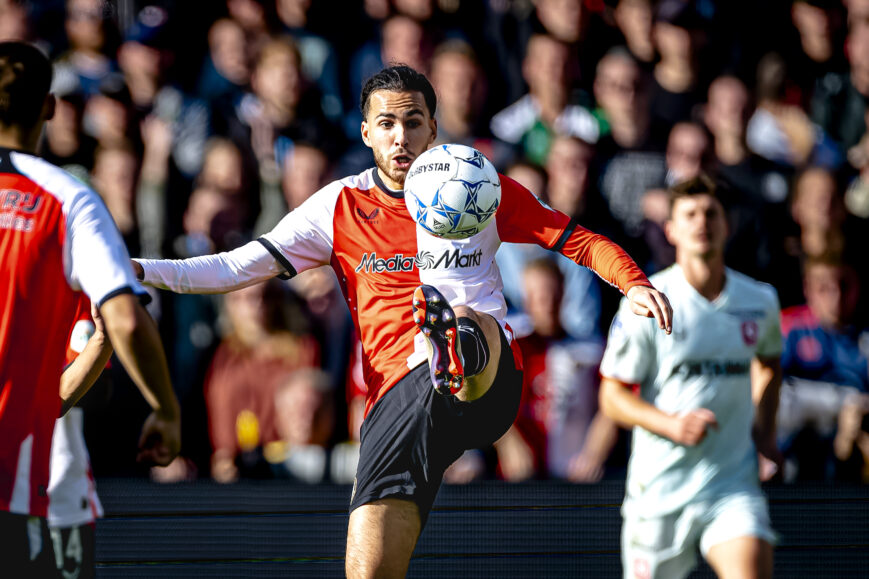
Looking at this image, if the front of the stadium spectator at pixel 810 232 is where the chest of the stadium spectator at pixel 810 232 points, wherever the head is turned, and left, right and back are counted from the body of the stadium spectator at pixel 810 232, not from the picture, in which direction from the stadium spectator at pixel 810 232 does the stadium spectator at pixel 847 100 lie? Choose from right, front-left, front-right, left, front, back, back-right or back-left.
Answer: back

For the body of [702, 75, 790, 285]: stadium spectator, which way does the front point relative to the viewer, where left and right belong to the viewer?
facing the viewer

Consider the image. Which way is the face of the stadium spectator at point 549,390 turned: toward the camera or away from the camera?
toward the camera

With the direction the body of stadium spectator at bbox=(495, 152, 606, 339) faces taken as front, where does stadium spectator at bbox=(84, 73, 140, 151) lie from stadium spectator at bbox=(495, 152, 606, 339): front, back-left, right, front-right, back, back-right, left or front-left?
right

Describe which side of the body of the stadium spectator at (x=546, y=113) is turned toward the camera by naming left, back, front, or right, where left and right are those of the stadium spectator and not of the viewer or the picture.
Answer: front

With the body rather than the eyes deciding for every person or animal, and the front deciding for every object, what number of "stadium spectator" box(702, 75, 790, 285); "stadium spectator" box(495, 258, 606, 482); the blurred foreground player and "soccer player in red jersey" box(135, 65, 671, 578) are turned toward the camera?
3

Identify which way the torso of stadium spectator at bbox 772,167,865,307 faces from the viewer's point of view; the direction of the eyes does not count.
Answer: toward the camera

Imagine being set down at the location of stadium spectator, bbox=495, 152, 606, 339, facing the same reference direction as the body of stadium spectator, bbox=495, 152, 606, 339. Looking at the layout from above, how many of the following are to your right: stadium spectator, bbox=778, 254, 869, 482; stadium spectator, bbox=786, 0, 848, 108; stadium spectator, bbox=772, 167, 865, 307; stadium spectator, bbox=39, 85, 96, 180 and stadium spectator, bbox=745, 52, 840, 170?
1

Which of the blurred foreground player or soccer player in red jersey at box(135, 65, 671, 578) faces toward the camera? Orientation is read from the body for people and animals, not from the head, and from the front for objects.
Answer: the soccer player in red jersey

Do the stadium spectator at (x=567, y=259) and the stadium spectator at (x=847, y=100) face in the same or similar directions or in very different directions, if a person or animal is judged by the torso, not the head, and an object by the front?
same or similar directions

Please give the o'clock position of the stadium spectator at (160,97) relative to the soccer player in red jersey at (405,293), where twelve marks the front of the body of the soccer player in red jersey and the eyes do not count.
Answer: The stadium spectator is roughly at 5 o'clock from the soccer player in red jersey.

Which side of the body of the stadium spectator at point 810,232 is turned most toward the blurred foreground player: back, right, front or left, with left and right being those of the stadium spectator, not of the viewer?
front

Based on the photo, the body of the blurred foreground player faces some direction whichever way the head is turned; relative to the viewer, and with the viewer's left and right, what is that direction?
facing away from the viewer

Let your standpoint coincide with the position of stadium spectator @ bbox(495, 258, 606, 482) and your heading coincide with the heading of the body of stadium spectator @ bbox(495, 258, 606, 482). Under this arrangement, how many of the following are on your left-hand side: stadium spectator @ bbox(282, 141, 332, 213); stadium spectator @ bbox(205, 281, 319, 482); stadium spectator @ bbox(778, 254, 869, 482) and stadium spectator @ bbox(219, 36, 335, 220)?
1

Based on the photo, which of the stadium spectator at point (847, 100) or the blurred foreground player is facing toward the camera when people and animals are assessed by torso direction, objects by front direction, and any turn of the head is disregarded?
the stadium spectator

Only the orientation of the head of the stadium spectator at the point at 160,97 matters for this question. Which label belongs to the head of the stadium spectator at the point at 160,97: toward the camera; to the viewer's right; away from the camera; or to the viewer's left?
toward the camera

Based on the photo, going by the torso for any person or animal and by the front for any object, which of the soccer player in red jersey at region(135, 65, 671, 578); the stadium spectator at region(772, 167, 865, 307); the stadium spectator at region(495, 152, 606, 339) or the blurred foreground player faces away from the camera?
the blurred foreground player

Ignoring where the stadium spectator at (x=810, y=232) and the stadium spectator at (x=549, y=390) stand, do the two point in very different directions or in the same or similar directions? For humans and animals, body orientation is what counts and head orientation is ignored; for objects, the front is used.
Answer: same or similar directions
